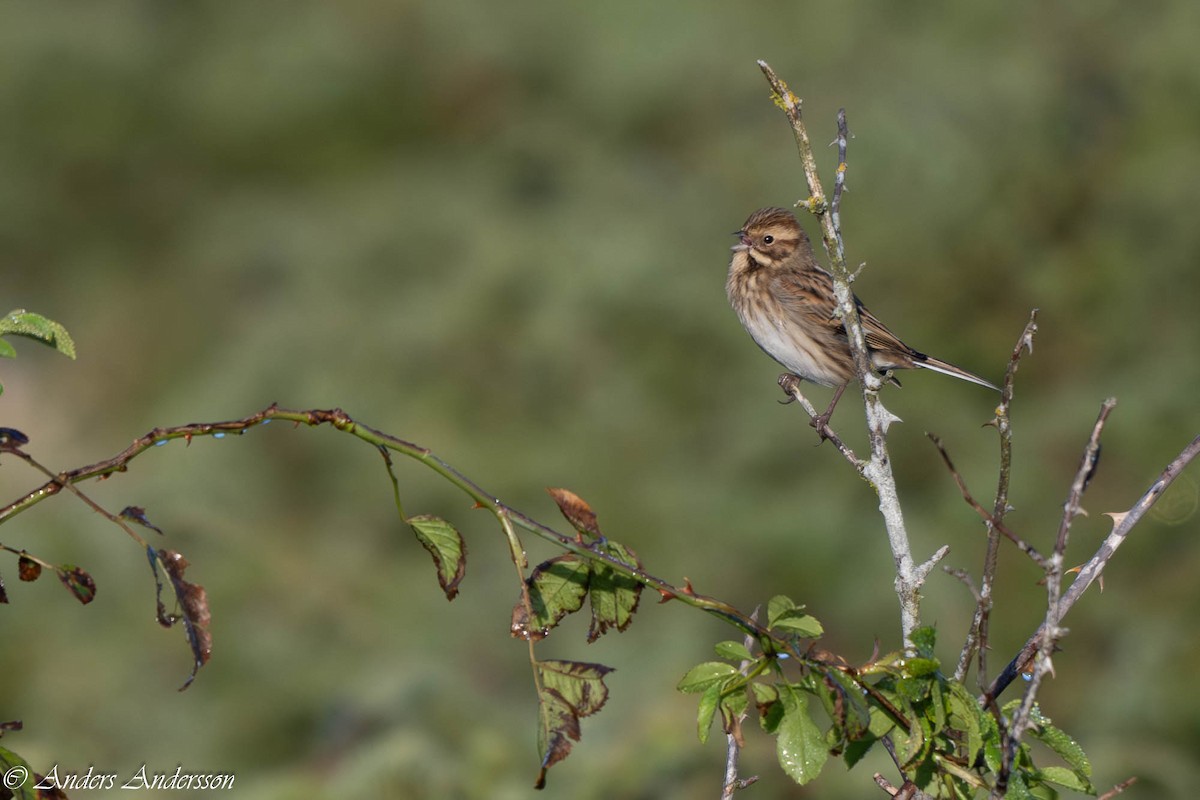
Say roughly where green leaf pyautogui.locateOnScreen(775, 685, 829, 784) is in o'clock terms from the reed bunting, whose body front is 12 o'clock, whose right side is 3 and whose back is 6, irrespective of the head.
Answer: The green leaf is roughly at 9 o'clock from the reed bunting.

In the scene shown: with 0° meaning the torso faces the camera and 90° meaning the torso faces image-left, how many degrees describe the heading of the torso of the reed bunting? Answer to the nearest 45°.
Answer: approximately 90°

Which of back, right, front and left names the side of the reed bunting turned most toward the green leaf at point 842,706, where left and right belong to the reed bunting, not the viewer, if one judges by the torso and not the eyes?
left
